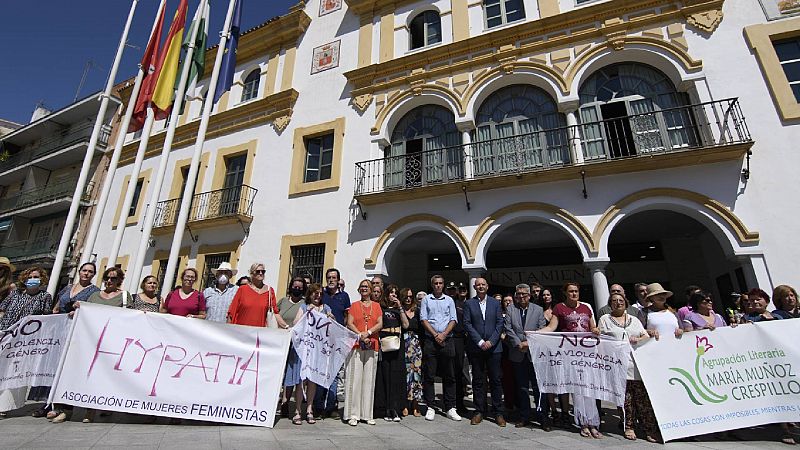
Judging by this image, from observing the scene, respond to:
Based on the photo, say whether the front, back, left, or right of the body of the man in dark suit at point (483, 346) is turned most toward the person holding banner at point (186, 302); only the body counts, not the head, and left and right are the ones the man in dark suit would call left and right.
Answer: right

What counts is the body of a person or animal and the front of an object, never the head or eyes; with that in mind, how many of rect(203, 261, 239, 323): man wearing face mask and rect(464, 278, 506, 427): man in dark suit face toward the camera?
2

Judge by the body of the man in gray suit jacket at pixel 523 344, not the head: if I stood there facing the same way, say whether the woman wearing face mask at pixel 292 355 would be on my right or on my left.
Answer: on my right

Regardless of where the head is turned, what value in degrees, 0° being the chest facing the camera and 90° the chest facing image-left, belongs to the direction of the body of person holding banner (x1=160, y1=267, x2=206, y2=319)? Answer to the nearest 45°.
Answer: approximately 0°

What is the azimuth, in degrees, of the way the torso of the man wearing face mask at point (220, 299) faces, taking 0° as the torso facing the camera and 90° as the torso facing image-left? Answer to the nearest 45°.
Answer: approximately 0°

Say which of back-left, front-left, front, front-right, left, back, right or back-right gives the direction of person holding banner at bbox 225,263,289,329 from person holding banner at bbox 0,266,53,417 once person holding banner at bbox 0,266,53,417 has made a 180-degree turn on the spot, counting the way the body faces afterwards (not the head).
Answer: back-right

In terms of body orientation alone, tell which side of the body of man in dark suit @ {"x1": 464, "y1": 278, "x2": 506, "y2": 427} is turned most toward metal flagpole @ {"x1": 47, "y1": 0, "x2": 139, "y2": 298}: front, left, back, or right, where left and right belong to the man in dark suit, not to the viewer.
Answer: right
